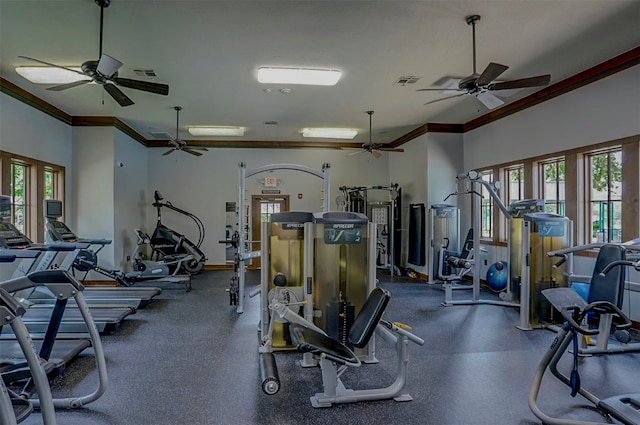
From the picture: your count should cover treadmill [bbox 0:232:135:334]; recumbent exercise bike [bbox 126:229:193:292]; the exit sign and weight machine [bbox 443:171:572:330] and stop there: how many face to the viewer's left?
3

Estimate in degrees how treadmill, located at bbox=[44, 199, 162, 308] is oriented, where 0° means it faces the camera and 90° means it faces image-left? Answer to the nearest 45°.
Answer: approximately 90°

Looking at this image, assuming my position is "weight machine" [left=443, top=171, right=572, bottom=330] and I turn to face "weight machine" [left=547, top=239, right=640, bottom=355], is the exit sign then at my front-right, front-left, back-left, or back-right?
back-right

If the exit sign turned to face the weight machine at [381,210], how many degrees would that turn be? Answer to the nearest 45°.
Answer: approximately 90° to its left

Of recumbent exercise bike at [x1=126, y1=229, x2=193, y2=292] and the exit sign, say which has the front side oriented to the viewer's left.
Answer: the recumbent exercise bike

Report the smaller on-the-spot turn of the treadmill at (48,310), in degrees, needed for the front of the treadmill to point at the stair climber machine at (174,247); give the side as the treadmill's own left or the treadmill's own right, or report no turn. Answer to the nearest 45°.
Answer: approximately 135° to the treadmill's own right

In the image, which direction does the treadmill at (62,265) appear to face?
to the viewer's left

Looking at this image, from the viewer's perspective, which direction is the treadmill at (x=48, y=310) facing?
to the viewer's left

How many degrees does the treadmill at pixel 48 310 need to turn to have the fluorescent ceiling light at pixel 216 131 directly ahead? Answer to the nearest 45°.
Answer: approximately 135° to its right

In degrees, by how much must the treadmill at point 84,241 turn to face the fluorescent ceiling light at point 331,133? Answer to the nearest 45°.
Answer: approximately 180°

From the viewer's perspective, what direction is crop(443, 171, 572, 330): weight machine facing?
to the viewer's left

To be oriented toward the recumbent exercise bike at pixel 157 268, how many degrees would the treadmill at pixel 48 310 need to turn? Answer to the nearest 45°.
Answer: approximately 135° to its right

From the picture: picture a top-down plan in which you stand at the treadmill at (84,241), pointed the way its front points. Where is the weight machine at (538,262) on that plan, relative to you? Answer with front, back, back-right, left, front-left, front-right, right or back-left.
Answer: back-left
